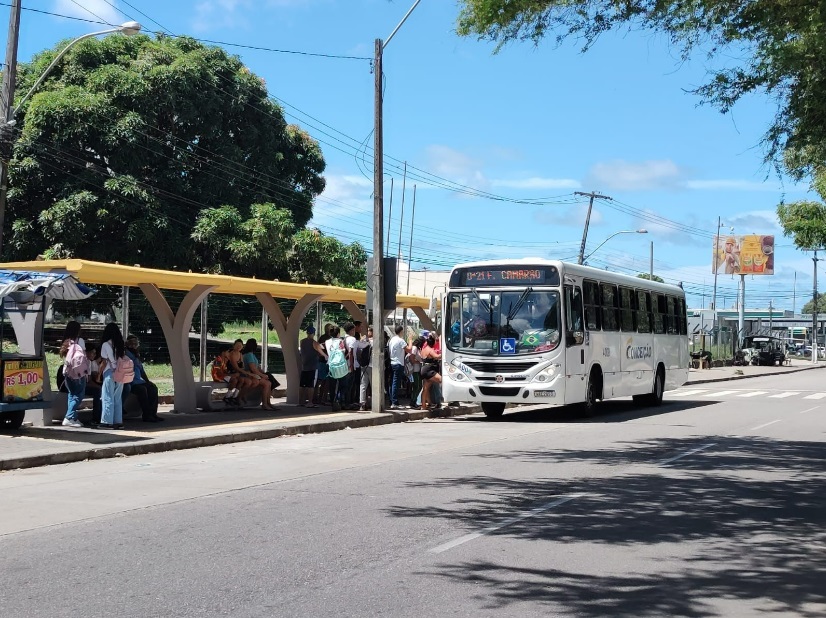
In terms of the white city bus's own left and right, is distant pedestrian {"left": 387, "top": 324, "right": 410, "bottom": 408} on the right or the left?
on its right

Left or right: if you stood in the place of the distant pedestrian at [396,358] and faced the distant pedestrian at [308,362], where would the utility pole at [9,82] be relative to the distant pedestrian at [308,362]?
left

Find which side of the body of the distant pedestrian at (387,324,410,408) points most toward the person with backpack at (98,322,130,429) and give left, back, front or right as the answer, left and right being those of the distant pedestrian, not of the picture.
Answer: back

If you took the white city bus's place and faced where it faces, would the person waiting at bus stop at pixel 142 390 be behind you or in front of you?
in front

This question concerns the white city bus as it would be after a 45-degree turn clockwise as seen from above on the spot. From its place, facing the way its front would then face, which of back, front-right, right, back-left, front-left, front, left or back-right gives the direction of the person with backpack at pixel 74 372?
front-left

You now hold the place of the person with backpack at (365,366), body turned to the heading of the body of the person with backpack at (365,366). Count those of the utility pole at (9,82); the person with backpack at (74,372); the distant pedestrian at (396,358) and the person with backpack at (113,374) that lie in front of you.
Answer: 1

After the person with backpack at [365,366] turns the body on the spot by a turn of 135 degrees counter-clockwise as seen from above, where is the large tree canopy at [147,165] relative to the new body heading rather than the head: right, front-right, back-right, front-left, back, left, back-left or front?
front-right

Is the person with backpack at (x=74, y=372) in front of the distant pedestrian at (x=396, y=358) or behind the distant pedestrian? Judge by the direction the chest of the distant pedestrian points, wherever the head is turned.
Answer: behind

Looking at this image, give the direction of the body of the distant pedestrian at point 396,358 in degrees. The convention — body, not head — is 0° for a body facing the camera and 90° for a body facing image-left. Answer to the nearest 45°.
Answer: approximately 225°

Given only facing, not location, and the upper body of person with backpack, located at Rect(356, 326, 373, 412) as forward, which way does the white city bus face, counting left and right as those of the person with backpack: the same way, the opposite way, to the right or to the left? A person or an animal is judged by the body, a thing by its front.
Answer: the opposite way

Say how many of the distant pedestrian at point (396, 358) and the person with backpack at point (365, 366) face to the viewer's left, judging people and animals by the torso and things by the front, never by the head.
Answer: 0
